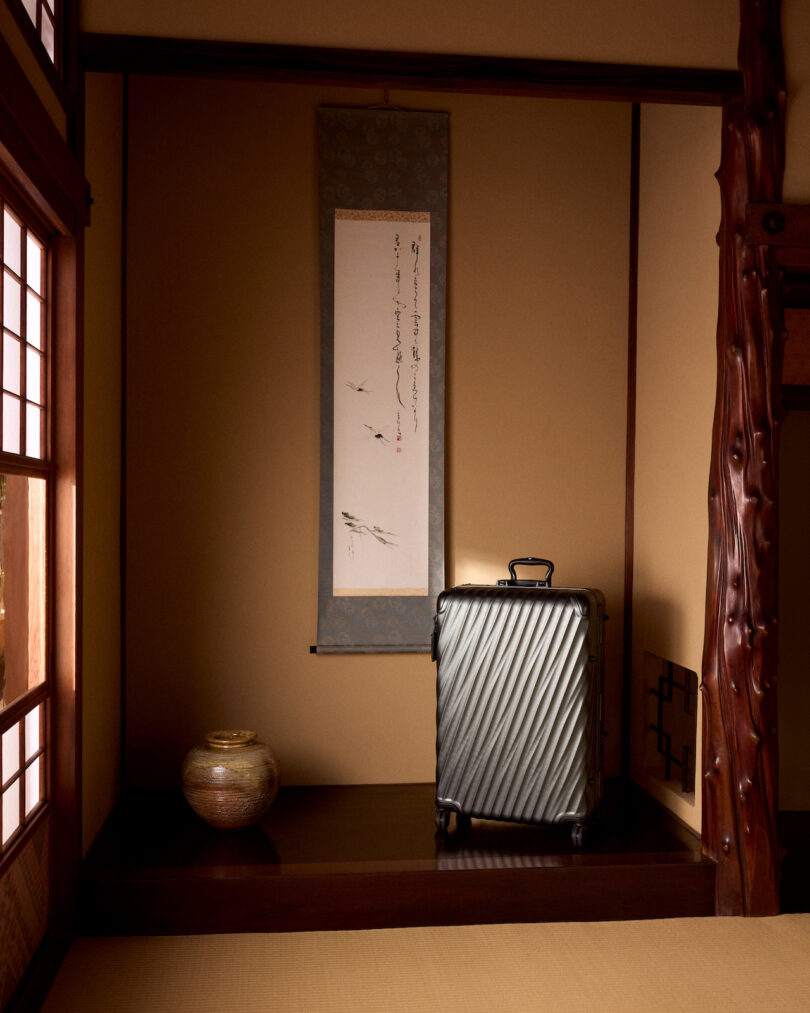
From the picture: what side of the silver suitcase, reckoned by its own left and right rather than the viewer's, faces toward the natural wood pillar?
left

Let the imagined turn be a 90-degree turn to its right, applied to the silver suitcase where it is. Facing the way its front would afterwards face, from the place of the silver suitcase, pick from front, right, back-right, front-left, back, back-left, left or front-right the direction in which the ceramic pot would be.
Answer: front

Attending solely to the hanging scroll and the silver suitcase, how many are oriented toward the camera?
2

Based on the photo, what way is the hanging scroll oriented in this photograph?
toward the camera

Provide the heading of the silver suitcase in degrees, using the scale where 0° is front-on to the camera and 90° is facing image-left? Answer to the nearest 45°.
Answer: approximately 0°

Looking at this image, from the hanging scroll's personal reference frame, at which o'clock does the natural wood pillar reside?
The natural wood pillar is roughly at 10 o'clock from the hanging scroll.

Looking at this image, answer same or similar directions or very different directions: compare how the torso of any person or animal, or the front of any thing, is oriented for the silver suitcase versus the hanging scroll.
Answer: same or similar directions
